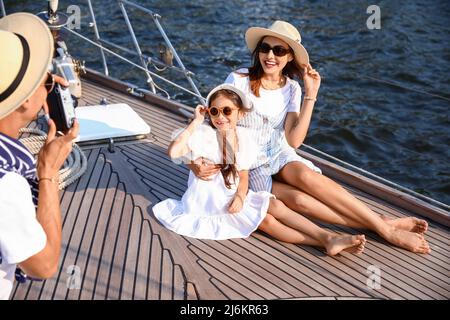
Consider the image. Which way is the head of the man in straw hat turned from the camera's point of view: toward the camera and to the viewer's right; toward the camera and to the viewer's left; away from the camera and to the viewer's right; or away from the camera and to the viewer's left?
away from the camera and to the viewer's right

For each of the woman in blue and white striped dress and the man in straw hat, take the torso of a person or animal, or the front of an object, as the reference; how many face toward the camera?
1

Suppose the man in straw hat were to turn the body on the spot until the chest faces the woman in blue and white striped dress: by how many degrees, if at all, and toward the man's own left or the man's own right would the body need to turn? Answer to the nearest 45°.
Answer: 0° — they already face them

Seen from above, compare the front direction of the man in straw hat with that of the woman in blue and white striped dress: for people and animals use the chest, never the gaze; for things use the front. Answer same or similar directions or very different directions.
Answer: very different directions

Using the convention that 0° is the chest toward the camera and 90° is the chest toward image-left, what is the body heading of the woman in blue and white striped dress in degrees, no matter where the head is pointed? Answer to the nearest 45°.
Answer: approximately 0°

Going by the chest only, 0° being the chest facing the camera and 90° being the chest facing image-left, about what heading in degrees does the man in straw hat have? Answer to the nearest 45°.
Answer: approximately 225°
